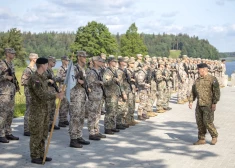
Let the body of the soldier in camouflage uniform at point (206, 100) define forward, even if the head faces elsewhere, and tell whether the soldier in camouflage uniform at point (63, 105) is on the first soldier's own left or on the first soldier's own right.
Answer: on the first soldier's own right

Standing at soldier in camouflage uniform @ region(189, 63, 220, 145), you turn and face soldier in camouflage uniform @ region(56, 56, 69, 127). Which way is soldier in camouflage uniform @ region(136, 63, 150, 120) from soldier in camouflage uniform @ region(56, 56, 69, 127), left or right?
right

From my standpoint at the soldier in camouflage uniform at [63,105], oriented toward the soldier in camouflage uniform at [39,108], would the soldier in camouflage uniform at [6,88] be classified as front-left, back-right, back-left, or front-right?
front-right

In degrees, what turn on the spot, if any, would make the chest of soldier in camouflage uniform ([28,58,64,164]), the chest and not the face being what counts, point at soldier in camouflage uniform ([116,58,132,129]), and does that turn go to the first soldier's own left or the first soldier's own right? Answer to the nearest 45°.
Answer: approximately 45° to the first soldier's own left

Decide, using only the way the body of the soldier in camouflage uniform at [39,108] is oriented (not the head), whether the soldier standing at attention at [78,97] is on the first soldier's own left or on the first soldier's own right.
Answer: on the first soldier's own left

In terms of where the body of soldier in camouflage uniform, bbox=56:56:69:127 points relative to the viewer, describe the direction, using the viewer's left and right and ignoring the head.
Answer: facing the viewer and to the right of the viewer

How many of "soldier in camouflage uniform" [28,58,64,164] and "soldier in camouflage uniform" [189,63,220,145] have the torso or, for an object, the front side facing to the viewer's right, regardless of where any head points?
1

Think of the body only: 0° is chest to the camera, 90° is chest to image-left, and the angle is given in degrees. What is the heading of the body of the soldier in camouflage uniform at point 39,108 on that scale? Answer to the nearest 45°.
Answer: approximately 270°

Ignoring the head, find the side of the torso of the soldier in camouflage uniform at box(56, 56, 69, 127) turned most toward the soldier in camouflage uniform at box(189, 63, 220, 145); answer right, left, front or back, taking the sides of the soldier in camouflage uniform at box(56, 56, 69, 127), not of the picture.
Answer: front

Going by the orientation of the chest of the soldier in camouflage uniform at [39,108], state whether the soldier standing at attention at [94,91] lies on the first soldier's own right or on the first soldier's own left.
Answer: on the first soldier's own left

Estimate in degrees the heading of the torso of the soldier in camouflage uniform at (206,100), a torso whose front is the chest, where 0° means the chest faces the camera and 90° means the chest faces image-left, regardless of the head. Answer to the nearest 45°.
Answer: approximately 45°

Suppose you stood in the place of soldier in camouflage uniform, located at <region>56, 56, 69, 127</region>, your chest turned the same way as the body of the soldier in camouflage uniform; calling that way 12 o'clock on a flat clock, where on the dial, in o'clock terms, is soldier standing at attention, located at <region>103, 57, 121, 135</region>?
The soldier standing at attention is roughly at 12 o'clock from the soldier in camouflage uniform.

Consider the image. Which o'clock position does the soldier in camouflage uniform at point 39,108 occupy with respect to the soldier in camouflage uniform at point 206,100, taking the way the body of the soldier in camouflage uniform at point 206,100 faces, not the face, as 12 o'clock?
the soldier in camouflage uniform at point 39,108 is roughly at 12 o'clock from the soldier in camouflage uniform at point 206,100.

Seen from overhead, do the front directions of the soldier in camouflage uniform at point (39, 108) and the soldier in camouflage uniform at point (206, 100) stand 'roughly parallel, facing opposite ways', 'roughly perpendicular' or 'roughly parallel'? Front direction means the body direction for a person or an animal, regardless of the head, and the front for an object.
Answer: roughly parallel, facing opposite ways
